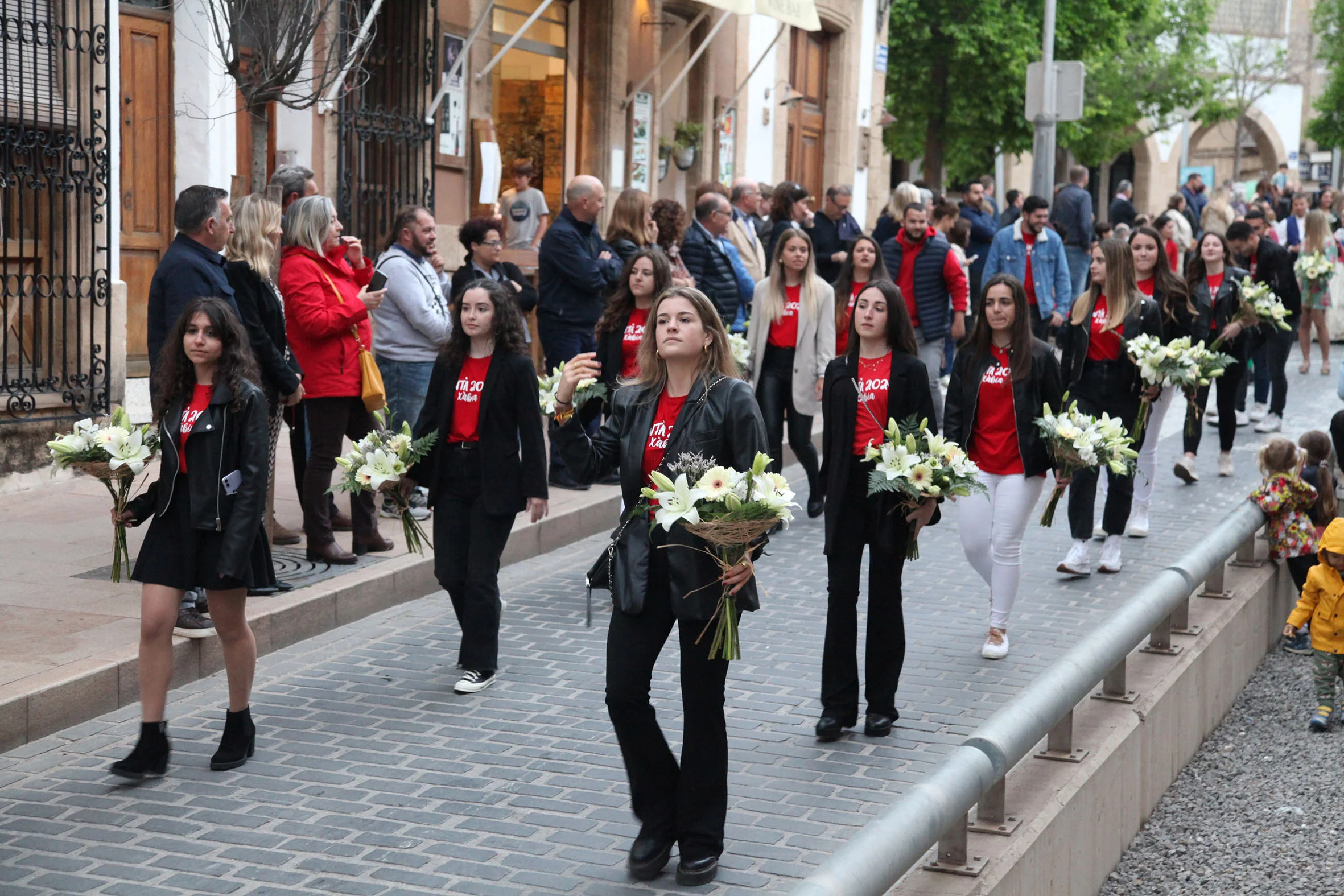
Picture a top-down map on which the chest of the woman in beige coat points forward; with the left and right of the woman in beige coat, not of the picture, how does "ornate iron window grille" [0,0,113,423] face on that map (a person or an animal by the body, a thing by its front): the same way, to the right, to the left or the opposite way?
to the left

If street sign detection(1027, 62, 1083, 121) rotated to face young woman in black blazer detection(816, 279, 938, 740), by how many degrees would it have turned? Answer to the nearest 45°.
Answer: approximately 180°

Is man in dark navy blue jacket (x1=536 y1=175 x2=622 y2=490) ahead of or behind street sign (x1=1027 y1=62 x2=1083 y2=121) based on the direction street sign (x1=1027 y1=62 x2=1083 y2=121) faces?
behind

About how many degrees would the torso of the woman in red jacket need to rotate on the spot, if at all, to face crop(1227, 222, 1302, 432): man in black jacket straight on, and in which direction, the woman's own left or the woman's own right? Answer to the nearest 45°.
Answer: approximately 45° to the woman's own left

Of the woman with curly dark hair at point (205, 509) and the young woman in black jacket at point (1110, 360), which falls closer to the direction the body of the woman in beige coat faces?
the woman with curly dark hair

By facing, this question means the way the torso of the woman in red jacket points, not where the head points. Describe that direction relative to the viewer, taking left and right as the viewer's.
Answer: facing to the right of the viewer

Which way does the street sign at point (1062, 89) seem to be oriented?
away from the camera

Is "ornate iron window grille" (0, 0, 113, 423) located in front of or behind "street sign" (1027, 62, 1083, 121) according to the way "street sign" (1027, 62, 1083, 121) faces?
behind

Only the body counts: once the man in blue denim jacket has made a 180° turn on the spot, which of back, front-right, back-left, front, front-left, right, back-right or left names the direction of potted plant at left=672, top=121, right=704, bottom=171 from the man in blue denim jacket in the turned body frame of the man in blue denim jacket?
front-left

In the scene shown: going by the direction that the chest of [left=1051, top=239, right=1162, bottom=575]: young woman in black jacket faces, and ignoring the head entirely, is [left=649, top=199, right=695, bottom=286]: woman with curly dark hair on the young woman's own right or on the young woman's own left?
on the young woman's own right
